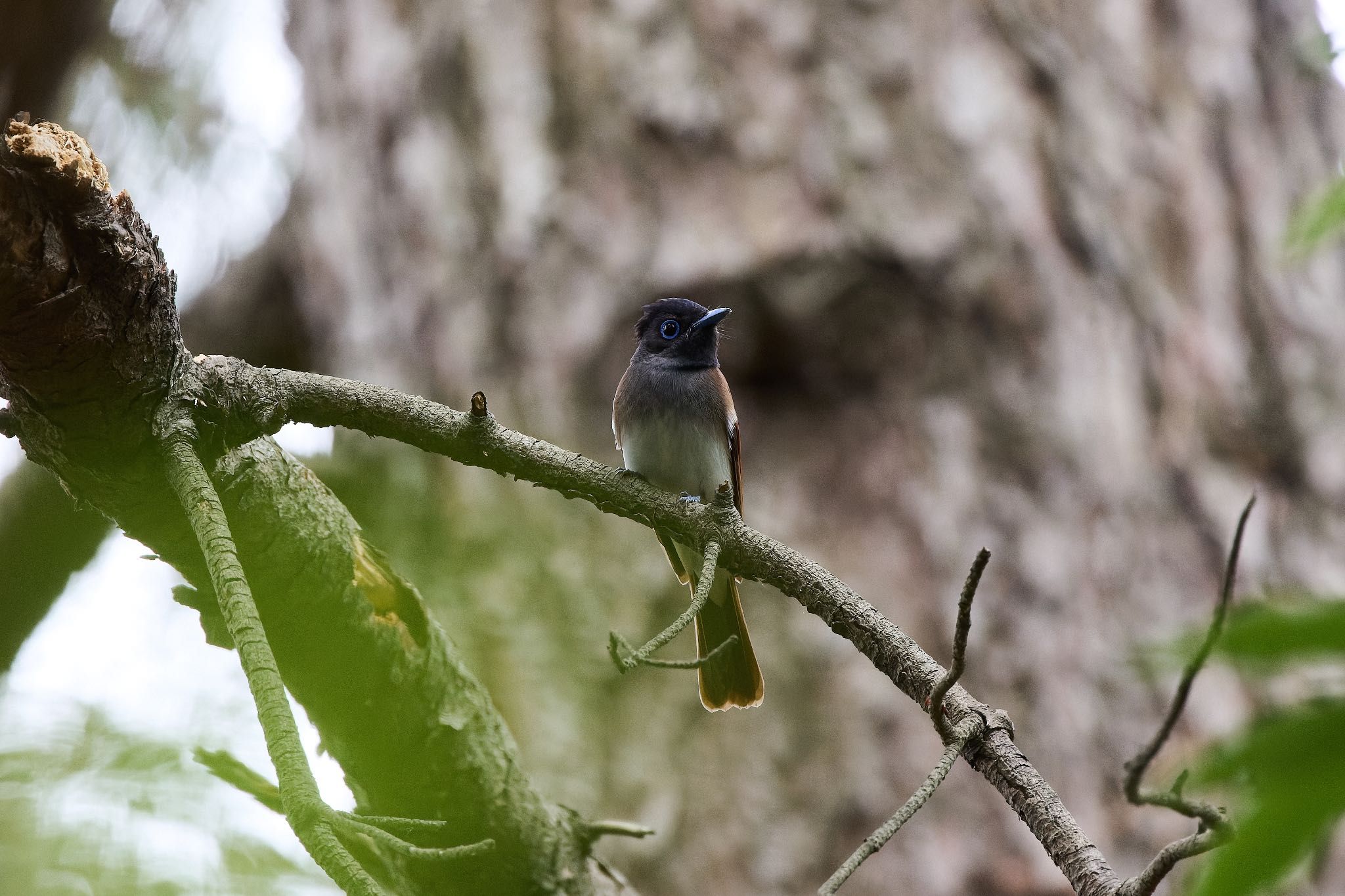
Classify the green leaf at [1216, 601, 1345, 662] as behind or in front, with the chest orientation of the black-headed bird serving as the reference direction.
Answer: in front

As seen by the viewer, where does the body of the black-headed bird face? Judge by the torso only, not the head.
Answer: toward the camera
